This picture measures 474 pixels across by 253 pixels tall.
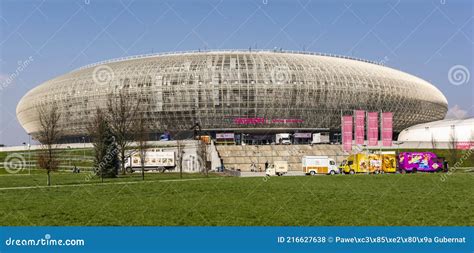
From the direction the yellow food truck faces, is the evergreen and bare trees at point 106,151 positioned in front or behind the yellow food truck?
in front

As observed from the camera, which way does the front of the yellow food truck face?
facing to the left of the viewer

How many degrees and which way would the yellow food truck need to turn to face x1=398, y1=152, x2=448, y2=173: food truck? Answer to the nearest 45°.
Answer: approximately 135° to its right

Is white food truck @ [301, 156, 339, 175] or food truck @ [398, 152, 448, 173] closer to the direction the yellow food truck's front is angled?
the white food truck

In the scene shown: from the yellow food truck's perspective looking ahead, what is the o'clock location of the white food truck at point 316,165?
The white food truck is roughly at 11 o'clock from the yellow food truck.
